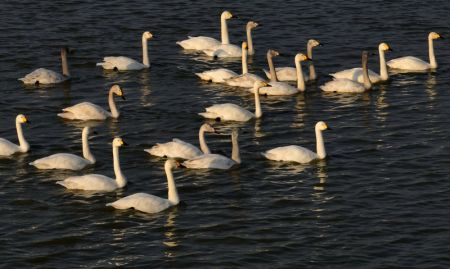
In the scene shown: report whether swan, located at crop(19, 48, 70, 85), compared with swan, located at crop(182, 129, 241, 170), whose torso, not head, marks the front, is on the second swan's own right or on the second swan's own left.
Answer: on the second swan's own left

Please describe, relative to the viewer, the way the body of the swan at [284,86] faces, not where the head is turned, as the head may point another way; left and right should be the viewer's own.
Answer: facing to the right of the viewer

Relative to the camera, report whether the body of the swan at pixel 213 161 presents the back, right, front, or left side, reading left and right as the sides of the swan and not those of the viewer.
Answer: right

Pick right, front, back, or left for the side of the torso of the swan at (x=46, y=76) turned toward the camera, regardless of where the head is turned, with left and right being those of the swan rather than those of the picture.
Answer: right

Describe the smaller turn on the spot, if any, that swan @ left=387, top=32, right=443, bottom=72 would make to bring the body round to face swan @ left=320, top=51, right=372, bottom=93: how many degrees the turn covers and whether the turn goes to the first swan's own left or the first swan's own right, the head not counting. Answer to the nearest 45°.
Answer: approximately 135° to the first swan's own right

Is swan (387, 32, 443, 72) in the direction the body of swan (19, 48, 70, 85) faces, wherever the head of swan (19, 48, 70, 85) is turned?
yes

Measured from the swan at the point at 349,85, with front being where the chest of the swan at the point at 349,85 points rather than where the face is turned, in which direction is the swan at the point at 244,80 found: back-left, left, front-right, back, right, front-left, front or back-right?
back

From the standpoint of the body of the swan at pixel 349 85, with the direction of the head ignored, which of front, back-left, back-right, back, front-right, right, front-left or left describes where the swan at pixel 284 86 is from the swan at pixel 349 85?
back

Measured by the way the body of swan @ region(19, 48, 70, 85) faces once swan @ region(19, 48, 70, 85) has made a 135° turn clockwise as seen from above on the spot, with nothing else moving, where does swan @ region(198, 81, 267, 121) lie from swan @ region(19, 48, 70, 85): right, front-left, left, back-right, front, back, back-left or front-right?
left

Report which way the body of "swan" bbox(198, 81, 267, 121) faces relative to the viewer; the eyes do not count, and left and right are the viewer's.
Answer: facing to the right of the viewer

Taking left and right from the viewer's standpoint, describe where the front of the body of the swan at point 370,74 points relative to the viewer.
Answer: facing to the right of the viewer

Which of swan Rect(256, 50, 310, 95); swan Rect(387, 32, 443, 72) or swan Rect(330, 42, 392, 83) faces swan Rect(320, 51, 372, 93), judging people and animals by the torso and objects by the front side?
swan Rect(256, 50, 310, 95)

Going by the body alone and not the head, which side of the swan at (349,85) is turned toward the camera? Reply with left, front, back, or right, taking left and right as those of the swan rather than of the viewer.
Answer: right

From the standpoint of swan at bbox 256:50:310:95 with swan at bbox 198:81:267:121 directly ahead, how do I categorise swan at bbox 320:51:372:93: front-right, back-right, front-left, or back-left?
back-left
